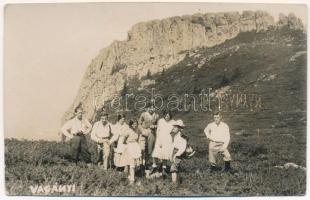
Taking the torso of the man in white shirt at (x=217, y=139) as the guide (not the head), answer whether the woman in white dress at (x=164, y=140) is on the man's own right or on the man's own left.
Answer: on the man's own right

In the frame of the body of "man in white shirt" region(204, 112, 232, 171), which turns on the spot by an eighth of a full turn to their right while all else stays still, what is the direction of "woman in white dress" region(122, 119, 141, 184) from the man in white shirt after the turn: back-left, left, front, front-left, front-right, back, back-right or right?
front-right

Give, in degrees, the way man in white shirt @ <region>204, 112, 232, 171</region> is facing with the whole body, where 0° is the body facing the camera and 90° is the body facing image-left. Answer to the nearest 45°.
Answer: approximately 0°

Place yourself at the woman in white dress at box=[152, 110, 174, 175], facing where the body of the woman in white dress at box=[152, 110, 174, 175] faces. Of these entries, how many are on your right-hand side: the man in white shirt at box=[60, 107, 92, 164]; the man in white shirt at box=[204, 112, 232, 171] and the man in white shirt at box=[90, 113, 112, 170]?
2

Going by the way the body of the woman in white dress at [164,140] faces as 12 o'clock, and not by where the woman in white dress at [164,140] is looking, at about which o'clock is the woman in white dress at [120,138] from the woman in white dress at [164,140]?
the woman in white dress at [120,138] is roughly at 3 o'clock from the woman in white dress at [164,140].

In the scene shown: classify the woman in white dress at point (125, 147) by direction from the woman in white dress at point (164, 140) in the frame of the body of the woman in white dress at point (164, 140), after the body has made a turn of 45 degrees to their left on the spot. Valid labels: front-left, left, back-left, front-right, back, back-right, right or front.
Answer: back-right

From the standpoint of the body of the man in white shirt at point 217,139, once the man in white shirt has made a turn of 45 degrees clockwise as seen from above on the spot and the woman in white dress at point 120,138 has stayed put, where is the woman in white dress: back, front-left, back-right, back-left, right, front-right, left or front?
front-right

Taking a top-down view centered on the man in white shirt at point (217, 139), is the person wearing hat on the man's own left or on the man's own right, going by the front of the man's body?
on the man's own right

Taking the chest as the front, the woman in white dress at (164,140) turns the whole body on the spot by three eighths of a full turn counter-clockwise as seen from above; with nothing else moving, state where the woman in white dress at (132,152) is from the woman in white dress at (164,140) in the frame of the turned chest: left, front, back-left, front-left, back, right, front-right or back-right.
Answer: back-left

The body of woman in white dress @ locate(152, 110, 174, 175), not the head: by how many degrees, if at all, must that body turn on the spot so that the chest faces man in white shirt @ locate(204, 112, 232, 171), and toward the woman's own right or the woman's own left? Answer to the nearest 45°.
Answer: approximately 90° to the woman's own left

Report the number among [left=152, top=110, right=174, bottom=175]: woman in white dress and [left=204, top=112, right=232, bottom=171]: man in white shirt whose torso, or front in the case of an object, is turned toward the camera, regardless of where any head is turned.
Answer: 2

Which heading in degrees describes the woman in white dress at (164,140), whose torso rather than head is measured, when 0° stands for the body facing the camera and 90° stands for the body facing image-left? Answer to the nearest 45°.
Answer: approximately 0°
